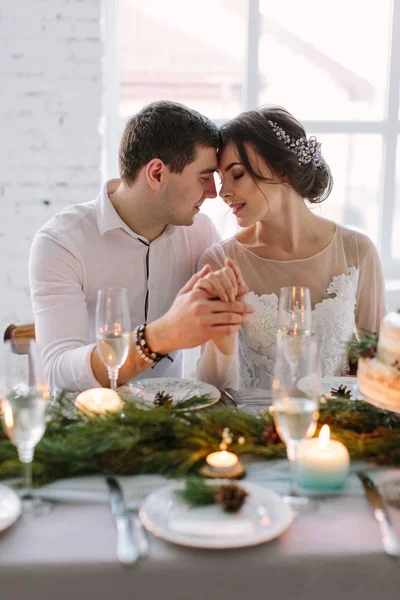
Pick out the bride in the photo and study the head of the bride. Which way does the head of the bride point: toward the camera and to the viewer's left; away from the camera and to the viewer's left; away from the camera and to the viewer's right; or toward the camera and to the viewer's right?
toward the camera and to the viewer's left

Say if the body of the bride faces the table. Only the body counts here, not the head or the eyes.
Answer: yes

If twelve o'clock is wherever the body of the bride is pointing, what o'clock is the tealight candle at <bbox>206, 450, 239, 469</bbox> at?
The tealight candle is roughly at 12 o'clock from the bride.

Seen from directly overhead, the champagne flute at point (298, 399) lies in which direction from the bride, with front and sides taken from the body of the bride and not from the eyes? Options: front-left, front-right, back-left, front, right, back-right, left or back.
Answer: front

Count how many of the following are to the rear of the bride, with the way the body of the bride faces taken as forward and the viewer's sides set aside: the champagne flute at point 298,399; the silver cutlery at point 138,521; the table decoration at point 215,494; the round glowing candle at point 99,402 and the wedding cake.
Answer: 0

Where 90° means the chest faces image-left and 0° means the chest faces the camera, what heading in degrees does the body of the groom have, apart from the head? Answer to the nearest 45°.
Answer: approximately 315°

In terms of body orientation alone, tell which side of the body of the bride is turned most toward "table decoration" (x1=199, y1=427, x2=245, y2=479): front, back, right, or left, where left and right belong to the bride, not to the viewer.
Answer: front

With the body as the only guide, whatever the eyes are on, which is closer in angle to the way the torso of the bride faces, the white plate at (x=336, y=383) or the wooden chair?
the white plate

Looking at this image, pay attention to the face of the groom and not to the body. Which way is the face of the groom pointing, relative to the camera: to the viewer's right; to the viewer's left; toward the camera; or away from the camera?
to the viewer's right

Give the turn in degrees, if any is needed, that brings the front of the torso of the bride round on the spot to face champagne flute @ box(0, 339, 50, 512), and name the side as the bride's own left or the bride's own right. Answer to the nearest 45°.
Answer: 0° — they already face it

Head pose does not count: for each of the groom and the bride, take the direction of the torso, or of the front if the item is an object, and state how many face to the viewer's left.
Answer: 0

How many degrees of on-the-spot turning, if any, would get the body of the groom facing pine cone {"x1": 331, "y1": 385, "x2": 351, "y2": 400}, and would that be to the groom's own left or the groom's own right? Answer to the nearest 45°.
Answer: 0° — they already face it

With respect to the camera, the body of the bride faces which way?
toward the camera

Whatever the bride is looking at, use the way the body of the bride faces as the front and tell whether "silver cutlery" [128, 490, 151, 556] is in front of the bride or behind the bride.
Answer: in front

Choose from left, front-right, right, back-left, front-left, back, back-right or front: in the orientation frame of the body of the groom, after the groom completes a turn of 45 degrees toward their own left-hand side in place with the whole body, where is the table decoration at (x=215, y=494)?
right

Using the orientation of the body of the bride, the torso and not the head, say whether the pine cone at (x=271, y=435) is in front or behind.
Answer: in front
